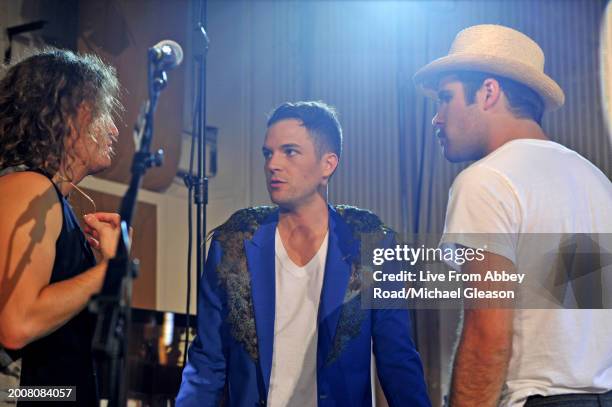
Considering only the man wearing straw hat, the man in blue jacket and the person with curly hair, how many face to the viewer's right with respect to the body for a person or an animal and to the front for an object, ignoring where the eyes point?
1

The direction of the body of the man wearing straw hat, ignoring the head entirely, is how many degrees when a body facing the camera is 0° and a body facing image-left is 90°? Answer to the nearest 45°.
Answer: approximately 135°

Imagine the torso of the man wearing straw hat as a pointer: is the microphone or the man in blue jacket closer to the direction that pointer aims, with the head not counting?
the man in blue jacket

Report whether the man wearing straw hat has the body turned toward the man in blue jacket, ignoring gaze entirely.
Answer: yes

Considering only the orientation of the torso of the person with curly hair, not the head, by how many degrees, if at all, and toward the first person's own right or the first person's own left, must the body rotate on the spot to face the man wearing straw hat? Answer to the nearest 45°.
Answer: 0° — they already face them

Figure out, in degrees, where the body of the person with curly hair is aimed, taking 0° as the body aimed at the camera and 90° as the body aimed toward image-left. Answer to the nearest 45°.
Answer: approximately 270°

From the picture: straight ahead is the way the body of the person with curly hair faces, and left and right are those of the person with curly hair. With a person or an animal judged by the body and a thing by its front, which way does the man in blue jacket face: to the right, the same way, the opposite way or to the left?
to the right

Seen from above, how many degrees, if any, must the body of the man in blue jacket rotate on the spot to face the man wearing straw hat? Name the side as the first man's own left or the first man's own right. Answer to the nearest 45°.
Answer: approximately 45° to the first man's own left

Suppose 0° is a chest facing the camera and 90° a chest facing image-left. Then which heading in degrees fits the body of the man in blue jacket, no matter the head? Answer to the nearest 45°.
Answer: approximately 0°

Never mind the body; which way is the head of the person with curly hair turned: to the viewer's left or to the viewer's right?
to the viewer's right
